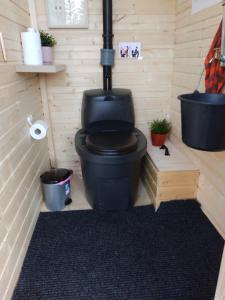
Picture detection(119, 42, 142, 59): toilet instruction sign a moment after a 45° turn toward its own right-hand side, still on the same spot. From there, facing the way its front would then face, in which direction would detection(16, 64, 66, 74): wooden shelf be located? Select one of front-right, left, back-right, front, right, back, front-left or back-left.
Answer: front

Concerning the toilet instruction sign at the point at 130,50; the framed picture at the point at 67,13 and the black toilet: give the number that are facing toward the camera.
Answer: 3

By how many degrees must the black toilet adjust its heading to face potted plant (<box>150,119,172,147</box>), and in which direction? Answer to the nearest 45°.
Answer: approximately 135° to its left

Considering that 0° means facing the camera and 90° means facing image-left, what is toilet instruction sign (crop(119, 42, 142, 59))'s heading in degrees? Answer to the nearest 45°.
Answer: approximately 0°

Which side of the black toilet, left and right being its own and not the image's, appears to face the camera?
front

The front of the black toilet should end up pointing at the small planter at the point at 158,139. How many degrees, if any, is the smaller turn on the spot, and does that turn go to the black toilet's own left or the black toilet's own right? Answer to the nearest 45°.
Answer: approximately 135° to the black toilet's own left
